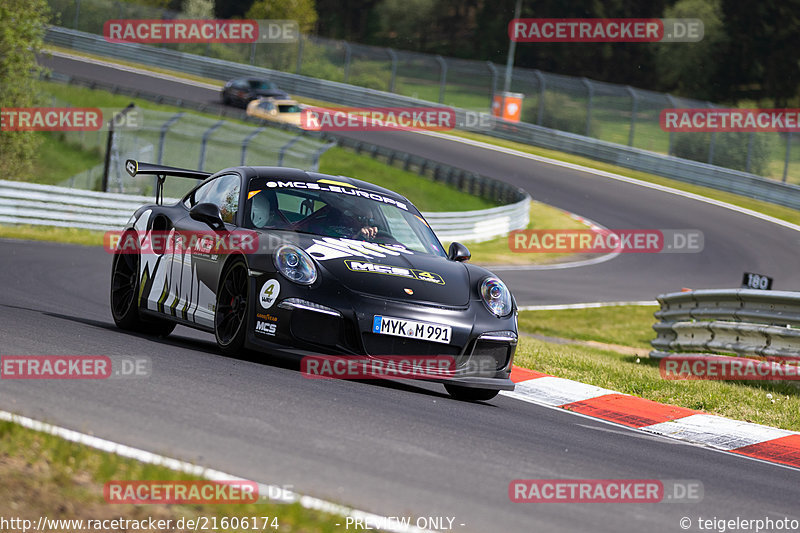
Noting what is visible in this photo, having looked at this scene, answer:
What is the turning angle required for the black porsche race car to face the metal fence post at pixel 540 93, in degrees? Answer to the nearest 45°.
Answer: approximately 135° to its left

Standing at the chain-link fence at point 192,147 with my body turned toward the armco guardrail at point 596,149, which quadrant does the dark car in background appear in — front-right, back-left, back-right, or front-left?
front-left

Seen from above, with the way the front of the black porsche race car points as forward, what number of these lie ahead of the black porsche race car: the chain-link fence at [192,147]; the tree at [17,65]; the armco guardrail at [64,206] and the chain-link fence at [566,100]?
0

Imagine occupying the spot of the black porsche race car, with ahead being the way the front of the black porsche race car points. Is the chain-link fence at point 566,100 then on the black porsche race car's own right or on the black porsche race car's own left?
on the black porsche race car's own left

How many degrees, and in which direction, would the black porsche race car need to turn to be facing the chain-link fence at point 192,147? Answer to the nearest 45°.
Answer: approximately 135° to its left

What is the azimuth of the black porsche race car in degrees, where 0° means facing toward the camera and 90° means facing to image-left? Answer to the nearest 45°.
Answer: approximately 315°

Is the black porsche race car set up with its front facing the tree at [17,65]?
no

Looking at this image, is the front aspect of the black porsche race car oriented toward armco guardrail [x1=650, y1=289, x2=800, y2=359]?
no

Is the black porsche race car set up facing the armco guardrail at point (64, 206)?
no

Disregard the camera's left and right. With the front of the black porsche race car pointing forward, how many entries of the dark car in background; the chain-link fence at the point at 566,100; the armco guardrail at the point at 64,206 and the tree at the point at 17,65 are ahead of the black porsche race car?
0

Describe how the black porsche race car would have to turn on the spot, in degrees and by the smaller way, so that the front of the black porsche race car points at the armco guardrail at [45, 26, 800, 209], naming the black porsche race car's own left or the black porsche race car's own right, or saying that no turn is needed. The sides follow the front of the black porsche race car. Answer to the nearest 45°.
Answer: approximately 135° to the black porsche race car's own left

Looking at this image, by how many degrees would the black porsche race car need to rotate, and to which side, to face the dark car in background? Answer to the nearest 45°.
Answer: approximately 135° to its left

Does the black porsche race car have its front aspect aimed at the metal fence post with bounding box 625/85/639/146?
no
